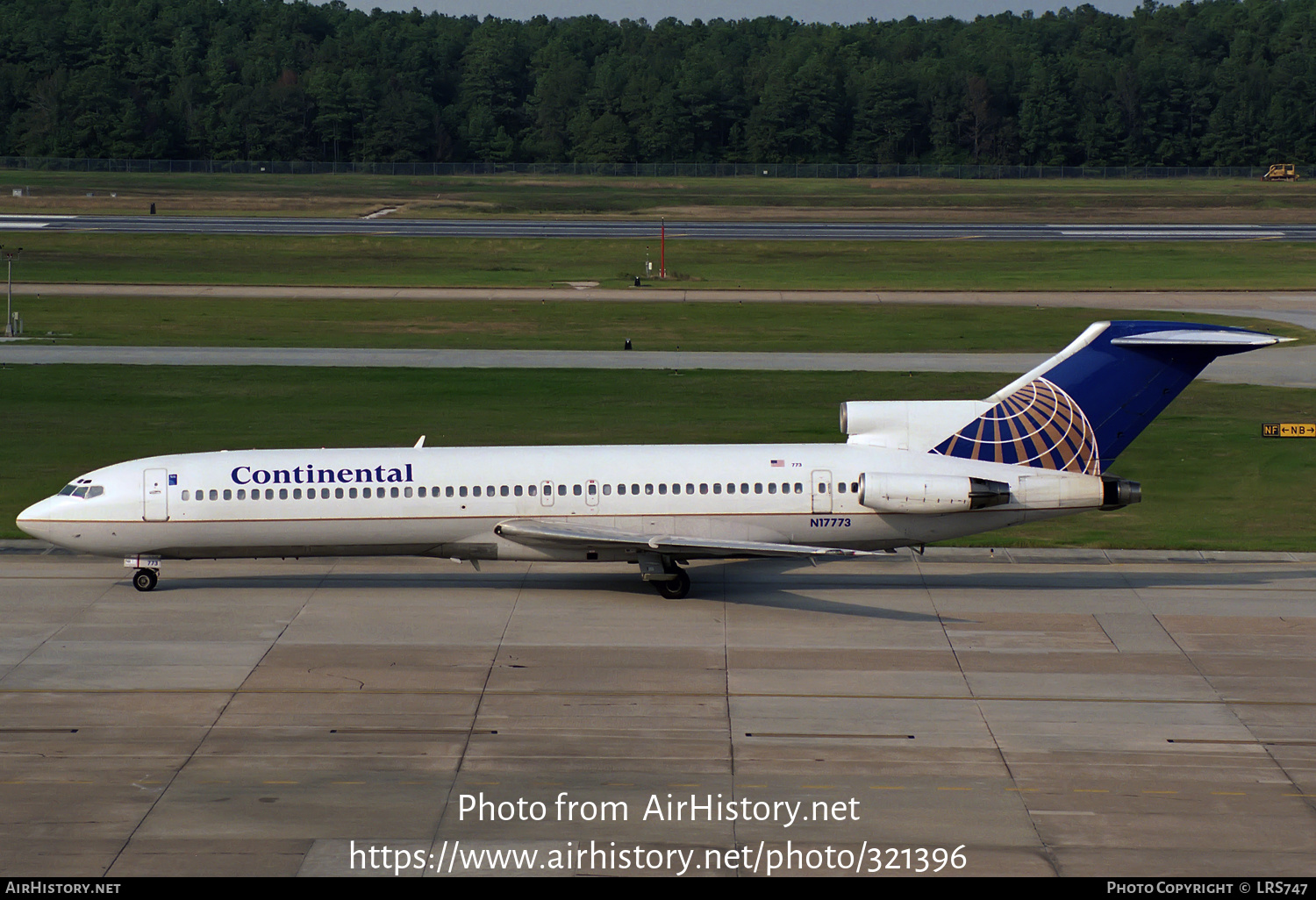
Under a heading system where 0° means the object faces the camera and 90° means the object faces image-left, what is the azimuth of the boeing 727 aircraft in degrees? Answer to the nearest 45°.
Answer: approximately 90°
